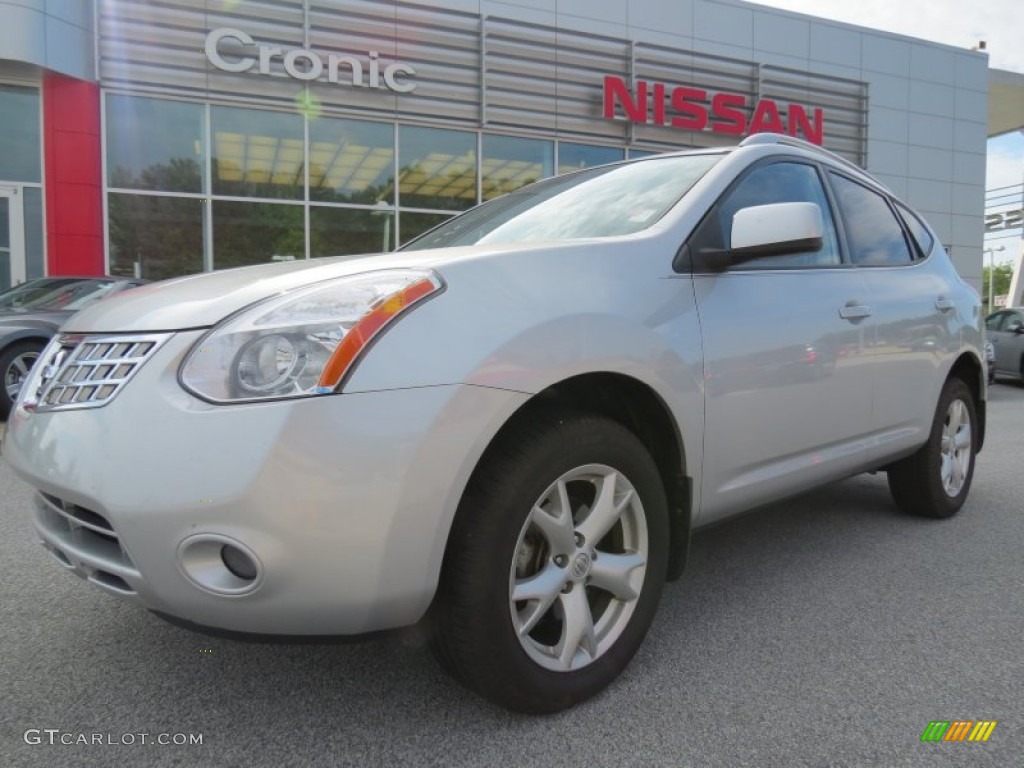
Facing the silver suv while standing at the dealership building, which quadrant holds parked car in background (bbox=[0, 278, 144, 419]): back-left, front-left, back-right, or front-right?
front-right

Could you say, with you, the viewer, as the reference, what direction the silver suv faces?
facing the viewer and to the left of the viewer

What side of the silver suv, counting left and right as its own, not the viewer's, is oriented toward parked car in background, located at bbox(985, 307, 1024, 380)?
back

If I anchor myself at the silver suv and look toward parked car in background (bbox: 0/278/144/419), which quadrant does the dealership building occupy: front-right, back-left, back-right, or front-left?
front-right

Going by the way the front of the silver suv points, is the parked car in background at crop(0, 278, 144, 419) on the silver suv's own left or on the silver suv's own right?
on the silver suv's own right

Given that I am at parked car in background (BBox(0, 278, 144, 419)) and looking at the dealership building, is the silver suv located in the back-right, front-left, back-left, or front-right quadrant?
back-right

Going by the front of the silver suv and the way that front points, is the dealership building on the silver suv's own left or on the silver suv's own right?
on the silver suv's own right

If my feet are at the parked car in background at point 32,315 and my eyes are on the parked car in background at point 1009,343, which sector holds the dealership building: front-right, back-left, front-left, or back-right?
front-left

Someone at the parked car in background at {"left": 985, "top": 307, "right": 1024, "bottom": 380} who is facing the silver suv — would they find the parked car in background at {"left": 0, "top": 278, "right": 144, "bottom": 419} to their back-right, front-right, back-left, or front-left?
front-right
